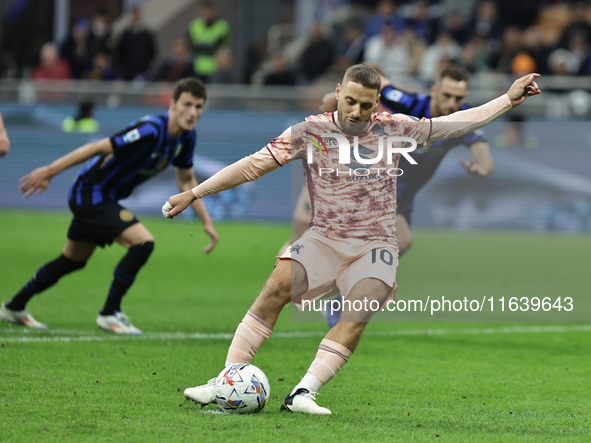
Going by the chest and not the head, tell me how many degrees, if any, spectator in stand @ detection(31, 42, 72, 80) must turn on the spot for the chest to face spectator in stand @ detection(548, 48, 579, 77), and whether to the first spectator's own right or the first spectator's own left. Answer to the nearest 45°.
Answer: approximately 90° to the first spectator's own left

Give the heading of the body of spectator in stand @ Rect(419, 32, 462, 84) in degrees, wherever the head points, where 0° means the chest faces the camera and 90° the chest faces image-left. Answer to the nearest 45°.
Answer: approximately 0°

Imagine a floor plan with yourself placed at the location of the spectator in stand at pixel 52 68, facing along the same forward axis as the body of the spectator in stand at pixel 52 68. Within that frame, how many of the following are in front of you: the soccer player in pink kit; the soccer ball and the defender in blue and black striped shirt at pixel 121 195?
3

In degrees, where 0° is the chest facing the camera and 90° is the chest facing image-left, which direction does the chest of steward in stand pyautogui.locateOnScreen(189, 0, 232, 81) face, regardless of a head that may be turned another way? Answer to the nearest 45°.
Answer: approximately 0°

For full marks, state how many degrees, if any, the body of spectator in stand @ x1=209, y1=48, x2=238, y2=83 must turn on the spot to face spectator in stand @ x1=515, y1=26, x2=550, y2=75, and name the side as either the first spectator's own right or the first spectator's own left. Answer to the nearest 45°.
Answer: approximately 90° to the first spectator's own left

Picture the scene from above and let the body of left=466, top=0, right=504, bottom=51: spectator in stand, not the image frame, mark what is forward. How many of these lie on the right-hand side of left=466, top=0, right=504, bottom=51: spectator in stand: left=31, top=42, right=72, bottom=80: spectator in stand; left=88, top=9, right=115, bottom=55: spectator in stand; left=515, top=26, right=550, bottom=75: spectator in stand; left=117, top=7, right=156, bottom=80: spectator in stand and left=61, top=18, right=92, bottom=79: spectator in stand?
4

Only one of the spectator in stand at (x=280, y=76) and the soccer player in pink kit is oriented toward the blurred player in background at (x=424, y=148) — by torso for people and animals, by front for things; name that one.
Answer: the spectator in stand
